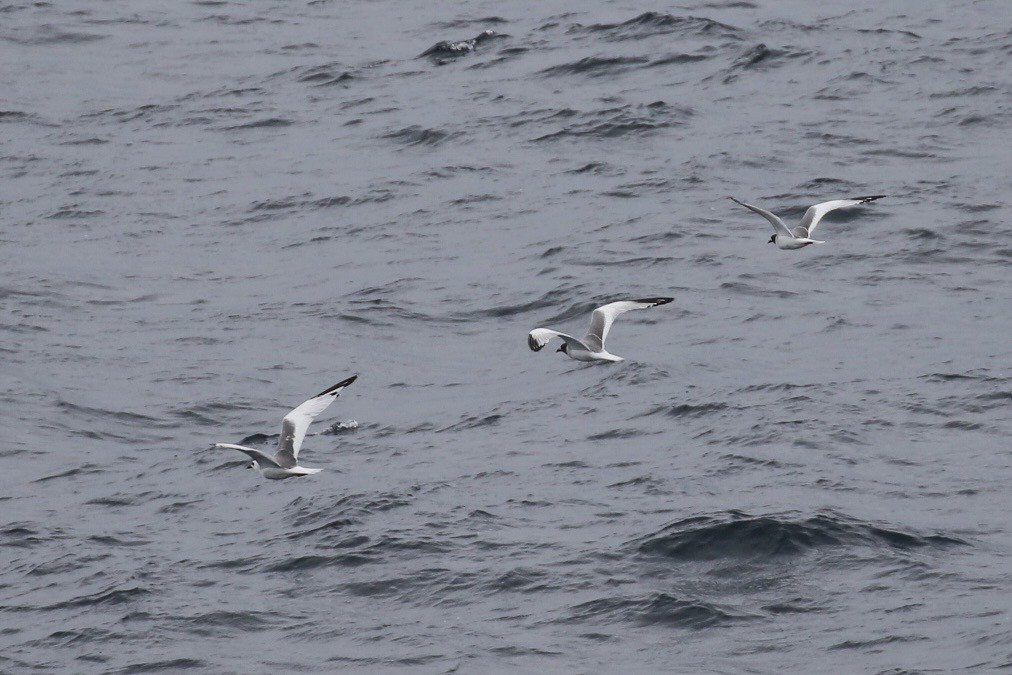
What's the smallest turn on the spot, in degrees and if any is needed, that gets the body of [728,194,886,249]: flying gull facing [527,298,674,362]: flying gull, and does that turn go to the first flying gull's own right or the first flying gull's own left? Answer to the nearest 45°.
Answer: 0° — it already faces it

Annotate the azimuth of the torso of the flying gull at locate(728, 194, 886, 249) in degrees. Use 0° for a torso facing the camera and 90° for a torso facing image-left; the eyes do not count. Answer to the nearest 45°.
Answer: approximately 45°
